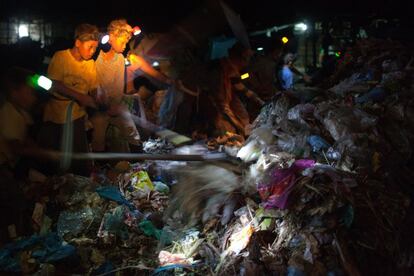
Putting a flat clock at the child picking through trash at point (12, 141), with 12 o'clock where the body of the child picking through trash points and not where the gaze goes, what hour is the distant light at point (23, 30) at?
The distant light is roughly at 9 o'clock from the child picking through trash.

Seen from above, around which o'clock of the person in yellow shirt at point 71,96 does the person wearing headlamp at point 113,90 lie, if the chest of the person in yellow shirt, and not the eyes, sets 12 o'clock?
The person wearing headlamp is roughly at 9 o'clock from the person in yellow shirt.

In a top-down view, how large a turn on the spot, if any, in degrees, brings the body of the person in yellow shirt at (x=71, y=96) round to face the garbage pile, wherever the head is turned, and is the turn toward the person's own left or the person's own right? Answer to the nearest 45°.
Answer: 0° — they already face it

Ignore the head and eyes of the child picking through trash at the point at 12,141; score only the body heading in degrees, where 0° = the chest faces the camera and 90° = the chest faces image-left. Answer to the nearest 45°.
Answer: approximately 270°

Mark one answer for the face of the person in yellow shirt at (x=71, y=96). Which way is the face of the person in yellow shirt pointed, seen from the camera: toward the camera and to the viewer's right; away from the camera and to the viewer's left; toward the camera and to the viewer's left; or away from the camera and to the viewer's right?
toward the camera and to the viewer's right

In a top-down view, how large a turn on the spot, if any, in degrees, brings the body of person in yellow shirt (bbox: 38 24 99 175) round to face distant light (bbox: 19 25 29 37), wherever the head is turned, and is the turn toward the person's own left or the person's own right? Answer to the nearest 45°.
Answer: approximately 135° to the person's own left

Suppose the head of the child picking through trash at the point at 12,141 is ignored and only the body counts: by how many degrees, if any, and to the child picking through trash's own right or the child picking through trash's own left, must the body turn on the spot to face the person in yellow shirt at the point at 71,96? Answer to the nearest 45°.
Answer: approximately 45° to the child picking through trash's own left

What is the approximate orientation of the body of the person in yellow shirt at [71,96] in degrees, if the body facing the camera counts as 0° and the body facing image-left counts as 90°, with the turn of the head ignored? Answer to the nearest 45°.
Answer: approximately 315°
